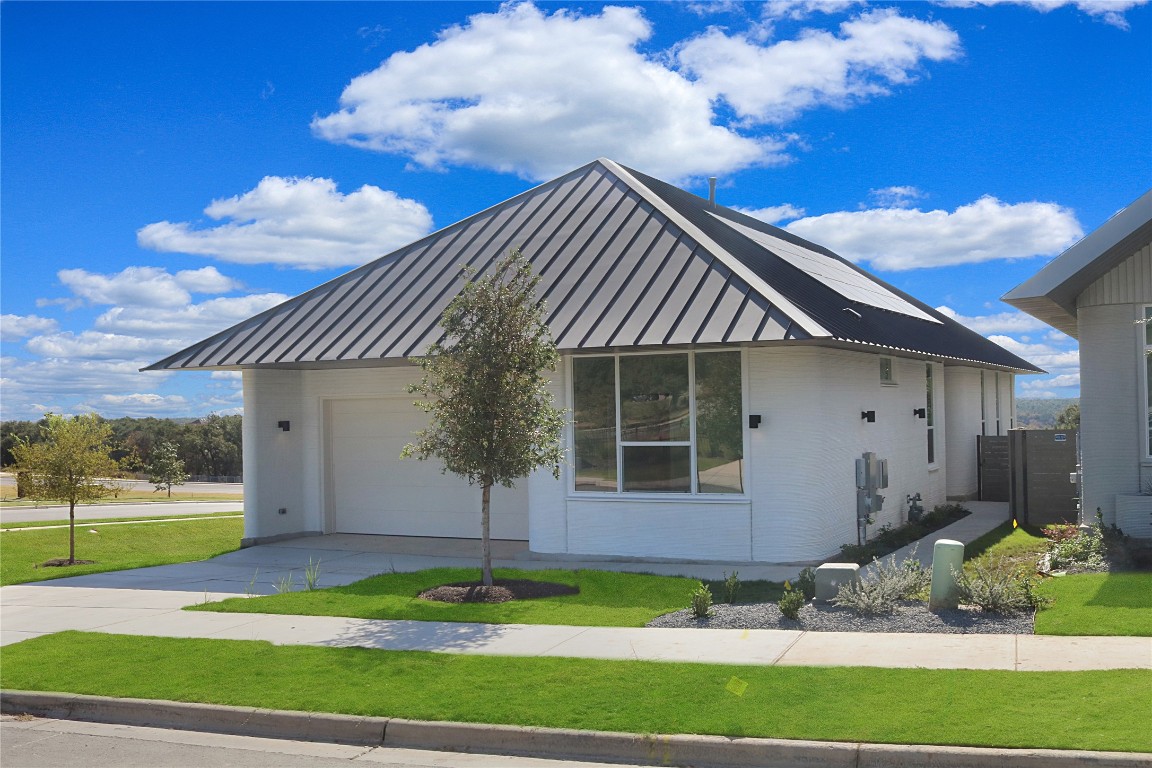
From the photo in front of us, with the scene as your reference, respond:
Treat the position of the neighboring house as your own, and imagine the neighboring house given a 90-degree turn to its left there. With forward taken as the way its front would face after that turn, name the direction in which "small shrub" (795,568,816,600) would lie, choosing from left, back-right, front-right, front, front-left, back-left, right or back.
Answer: back-right

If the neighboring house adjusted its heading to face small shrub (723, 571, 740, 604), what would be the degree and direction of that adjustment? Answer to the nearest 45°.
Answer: approximately 45° to its right

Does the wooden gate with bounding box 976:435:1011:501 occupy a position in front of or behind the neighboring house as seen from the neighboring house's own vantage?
behind

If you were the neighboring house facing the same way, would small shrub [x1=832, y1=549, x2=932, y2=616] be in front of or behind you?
in front

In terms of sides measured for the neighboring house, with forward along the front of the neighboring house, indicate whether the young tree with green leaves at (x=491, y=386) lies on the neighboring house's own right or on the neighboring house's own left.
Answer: on the neighboring house's own right

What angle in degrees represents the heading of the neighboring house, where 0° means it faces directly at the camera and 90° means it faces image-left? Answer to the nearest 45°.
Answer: approximately 0°

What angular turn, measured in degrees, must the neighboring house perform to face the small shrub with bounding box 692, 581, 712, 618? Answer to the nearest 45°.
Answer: approximately 45° to its right

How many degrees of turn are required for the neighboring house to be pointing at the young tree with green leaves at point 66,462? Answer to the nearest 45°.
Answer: approximately 90° to its right

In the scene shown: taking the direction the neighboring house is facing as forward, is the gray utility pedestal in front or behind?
in front

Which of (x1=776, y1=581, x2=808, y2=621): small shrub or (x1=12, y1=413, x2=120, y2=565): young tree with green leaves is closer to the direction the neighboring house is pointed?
the small shrub
